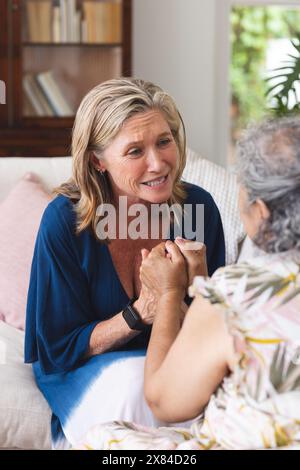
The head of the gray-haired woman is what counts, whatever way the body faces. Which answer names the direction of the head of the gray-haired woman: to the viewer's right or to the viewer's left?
to the viewer's left

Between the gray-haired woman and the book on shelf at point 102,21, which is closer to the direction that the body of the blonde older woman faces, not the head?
the gray-haired woman

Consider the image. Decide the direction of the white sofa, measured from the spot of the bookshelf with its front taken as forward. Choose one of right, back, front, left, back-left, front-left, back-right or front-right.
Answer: front

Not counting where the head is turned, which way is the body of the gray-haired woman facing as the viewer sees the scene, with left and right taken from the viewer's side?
facing away from the viewer and to the left of the viewer

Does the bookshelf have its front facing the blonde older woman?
yes

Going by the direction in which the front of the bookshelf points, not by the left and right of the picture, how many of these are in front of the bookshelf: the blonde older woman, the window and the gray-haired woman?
2

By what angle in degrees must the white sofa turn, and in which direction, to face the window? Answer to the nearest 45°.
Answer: approximately 180°

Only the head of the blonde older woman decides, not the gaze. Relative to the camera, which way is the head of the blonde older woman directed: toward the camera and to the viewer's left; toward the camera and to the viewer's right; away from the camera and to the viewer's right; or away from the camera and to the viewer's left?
toward the camera and to the viewer's right

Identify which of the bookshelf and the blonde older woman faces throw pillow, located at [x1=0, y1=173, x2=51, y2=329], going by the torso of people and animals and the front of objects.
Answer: the bookshelf

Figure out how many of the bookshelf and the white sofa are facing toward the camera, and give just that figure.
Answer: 2

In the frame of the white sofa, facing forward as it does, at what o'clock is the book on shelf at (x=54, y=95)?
The book on shelf is roughly at 6 o'clock from the white sofa.

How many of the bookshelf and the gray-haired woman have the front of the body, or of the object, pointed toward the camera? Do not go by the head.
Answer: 1

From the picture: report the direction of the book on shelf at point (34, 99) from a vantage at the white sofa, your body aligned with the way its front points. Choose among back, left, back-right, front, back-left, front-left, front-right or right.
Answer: back

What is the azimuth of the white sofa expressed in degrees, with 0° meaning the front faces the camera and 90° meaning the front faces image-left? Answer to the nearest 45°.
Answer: approximately 0°

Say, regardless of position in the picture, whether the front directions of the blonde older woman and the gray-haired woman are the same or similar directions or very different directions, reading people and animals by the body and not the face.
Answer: very different directions
